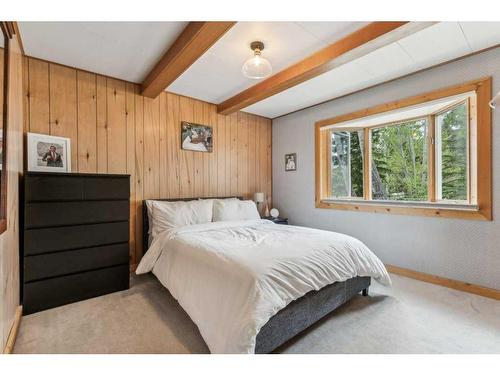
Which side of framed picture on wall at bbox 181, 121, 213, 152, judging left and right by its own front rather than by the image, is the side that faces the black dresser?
right

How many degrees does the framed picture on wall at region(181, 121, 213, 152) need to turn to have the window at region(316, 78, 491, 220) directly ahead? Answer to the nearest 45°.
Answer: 0° — it already faces it

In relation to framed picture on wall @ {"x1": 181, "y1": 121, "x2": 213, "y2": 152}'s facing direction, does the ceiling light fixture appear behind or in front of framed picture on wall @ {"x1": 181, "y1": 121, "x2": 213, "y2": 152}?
in front

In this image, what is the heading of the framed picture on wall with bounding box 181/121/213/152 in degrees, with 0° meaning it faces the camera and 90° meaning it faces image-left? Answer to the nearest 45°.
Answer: approximately 315°

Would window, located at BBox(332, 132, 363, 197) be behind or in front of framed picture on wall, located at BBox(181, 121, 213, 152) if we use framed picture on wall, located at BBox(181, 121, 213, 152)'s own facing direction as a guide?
in front

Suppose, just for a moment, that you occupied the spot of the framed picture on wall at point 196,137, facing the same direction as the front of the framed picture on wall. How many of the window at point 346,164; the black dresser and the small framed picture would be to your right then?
1

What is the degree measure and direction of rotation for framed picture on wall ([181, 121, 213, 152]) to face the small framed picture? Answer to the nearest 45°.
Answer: approximately 45° to its left

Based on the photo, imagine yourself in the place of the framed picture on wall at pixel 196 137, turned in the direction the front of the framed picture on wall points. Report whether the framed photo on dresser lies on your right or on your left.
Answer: on your right

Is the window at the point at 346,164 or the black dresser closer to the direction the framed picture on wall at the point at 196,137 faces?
the window
